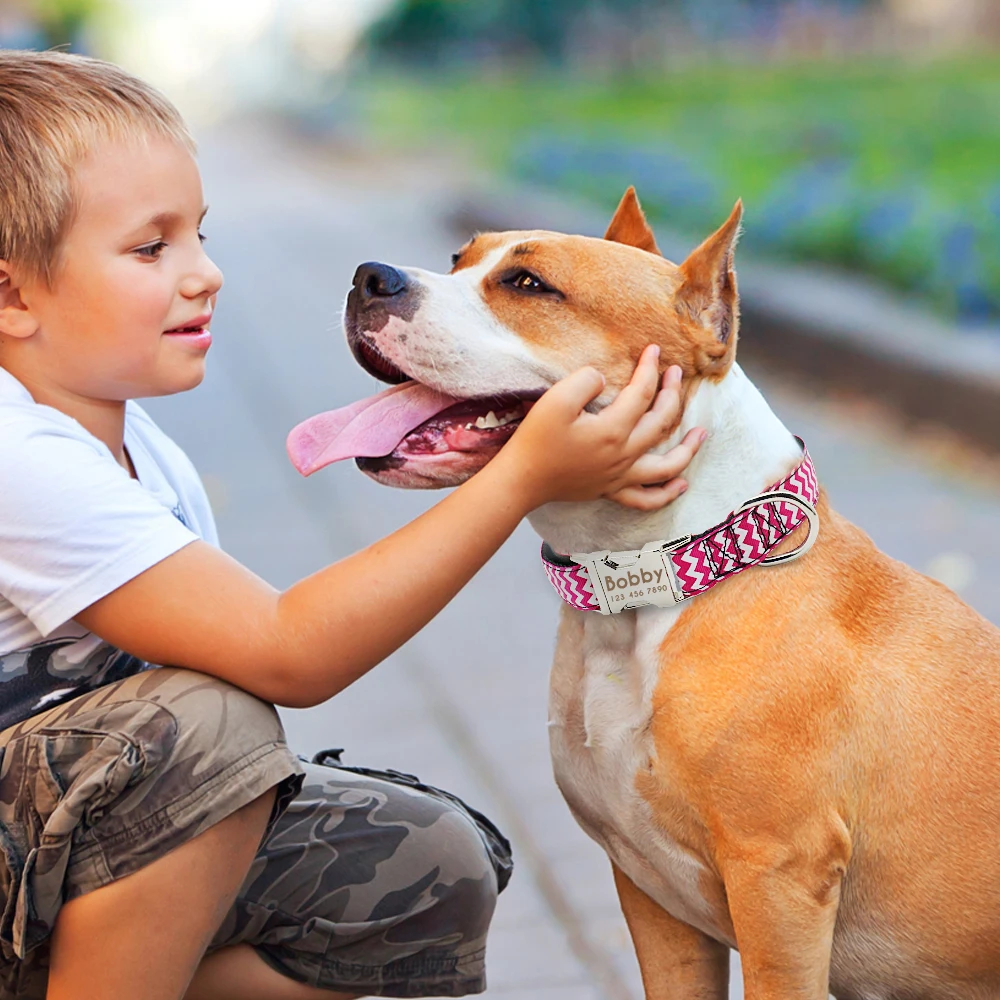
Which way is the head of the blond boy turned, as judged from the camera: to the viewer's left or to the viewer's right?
to the viewer's right

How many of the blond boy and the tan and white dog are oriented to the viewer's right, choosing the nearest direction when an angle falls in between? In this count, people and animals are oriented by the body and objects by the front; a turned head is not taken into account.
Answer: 1

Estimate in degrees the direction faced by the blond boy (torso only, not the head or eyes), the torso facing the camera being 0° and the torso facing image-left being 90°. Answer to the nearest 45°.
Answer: approximately 270°

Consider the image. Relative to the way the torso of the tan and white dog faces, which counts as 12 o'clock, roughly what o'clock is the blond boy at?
The blond boy is roughly at 1 o'clock from the tan and white dog.

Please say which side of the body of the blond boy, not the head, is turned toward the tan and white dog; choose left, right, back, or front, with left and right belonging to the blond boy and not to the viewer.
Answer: front
